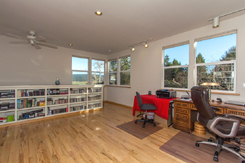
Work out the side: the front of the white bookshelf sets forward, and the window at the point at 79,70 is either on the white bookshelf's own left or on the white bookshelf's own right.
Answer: on the white bookshelf's own left

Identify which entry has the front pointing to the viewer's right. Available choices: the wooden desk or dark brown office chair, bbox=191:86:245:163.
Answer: the dark brown office chair

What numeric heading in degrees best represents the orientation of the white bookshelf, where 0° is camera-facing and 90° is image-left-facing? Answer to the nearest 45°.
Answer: approximately 315°

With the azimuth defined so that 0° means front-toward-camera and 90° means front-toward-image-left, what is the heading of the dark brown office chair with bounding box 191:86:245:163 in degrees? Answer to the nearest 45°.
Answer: approximately 270°

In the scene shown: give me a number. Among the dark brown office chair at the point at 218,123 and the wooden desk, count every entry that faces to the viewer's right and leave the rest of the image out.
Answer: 1
